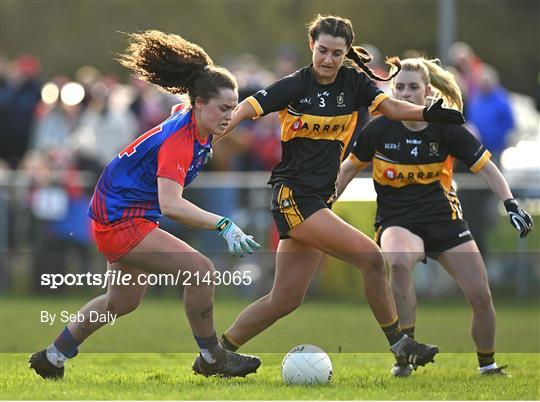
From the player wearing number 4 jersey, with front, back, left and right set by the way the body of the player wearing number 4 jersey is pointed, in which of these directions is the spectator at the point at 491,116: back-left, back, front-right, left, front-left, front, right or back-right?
back

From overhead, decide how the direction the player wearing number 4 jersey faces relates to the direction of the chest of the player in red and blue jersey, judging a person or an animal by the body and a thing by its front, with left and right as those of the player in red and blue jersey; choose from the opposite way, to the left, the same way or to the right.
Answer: to the right

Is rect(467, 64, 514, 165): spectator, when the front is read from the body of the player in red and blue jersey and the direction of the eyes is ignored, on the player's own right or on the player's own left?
on the player's own left

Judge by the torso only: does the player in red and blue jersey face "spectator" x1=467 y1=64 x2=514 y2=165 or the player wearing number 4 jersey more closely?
the player wearing number 4 jersey

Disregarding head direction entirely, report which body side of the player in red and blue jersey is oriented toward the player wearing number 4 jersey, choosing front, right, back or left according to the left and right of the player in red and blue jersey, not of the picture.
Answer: front

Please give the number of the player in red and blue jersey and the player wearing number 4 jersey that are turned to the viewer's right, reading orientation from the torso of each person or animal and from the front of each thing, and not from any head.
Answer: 1

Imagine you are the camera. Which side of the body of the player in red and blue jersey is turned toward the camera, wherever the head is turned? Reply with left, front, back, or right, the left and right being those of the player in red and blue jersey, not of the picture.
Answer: right

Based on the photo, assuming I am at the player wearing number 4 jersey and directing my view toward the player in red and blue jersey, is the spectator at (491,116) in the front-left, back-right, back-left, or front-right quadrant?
back-right

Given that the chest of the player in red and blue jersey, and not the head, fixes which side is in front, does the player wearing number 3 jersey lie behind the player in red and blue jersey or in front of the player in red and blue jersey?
in front

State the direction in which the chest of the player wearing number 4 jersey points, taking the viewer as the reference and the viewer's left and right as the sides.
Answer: facing the viewer

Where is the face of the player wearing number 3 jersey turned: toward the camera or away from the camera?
toward the camera

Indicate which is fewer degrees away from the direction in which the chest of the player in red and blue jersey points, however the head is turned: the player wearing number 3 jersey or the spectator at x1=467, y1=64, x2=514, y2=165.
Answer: the player wearing number 3 jersey

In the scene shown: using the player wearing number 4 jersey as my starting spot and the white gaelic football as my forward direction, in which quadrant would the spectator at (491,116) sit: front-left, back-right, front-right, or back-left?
back-right
